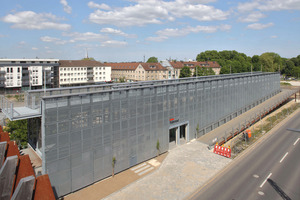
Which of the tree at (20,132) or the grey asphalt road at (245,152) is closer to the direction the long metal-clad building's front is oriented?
the grey asphalt road

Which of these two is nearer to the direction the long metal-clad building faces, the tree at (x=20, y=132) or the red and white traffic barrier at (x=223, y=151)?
the red and white traffic barrier

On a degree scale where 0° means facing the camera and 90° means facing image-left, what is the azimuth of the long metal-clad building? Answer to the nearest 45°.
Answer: approximately 315°

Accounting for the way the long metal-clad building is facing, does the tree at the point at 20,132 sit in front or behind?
behind
